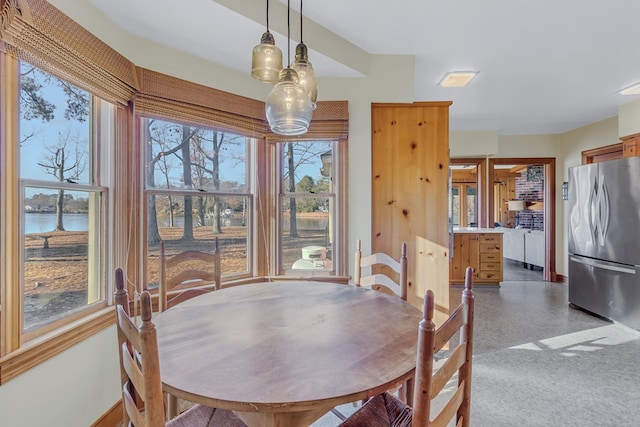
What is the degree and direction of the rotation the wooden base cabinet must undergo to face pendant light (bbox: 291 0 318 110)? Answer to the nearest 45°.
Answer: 0° — it already faces it

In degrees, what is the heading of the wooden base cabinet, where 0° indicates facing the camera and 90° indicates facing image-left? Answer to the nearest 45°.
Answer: approximately 0°

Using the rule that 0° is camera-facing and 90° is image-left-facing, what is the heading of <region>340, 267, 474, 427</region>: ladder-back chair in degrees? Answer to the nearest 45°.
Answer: approximately 135°

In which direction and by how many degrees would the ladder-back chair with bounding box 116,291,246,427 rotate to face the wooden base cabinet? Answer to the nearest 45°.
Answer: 0° — it already faces it

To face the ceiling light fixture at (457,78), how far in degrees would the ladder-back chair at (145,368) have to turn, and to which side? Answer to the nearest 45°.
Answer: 0° — it already faces it

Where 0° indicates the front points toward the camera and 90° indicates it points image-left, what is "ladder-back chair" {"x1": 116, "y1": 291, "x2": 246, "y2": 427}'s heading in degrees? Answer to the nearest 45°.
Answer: approximately 225°
